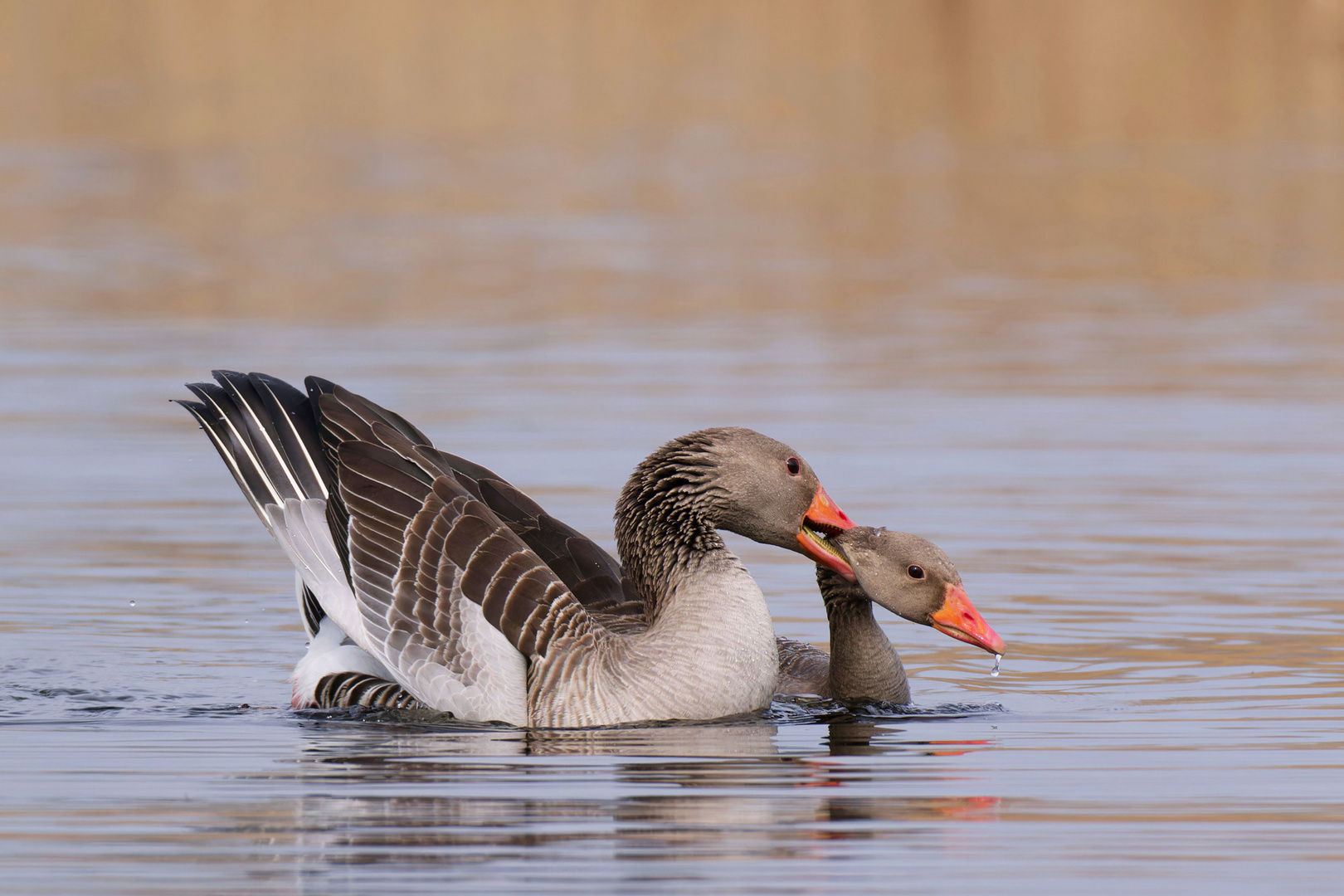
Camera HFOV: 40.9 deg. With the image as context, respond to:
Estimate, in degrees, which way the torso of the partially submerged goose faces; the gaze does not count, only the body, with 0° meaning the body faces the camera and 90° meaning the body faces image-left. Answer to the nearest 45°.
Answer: approximately 270°

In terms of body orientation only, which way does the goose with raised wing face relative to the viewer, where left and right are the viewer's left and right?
facing to the right of the viewer
